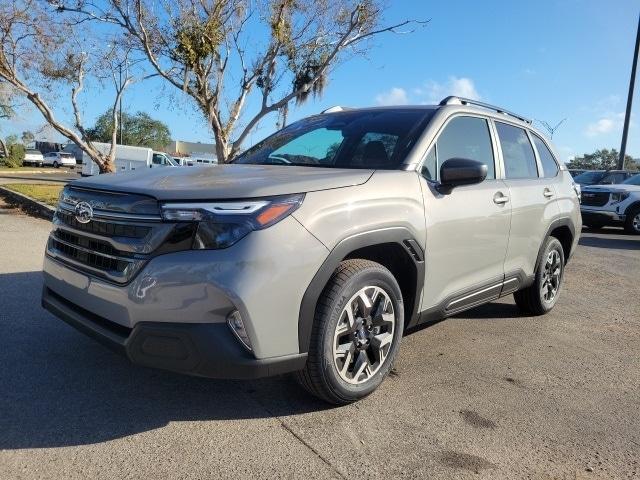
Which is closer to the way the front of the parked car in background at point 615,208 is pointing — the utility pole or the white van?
the white van

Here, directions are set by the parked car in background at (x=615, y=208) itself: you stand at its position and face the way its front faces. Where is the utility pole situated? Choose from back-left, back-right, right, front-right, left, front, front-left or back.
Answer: back-right

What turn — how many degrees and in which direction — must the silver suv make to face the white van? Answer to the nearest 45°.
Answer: approximately 135° to its right

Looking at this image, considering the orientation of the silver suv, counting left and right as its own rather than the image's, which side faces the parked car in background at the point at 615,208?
back

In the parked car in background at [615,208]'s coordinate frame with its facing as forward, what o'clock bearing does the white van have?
The white van is roughly at 2 o'clock from the parked car in background.

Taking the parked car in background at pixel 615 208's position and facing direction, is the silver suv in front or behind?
in front

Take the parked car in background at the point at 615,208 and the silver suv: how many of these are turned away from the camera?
0

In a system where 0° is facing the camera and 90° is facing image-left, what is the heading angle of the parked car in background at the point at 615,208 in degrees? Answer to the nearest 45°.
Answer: approximately 45°

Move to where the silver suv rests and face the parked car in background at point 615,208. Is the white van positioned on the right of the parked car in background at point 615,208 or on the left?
left

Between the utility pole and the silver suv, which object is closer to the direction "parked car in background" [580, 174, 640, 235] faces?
the silver suv

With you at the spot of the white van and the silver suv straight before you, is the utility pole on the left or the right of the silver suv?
left
